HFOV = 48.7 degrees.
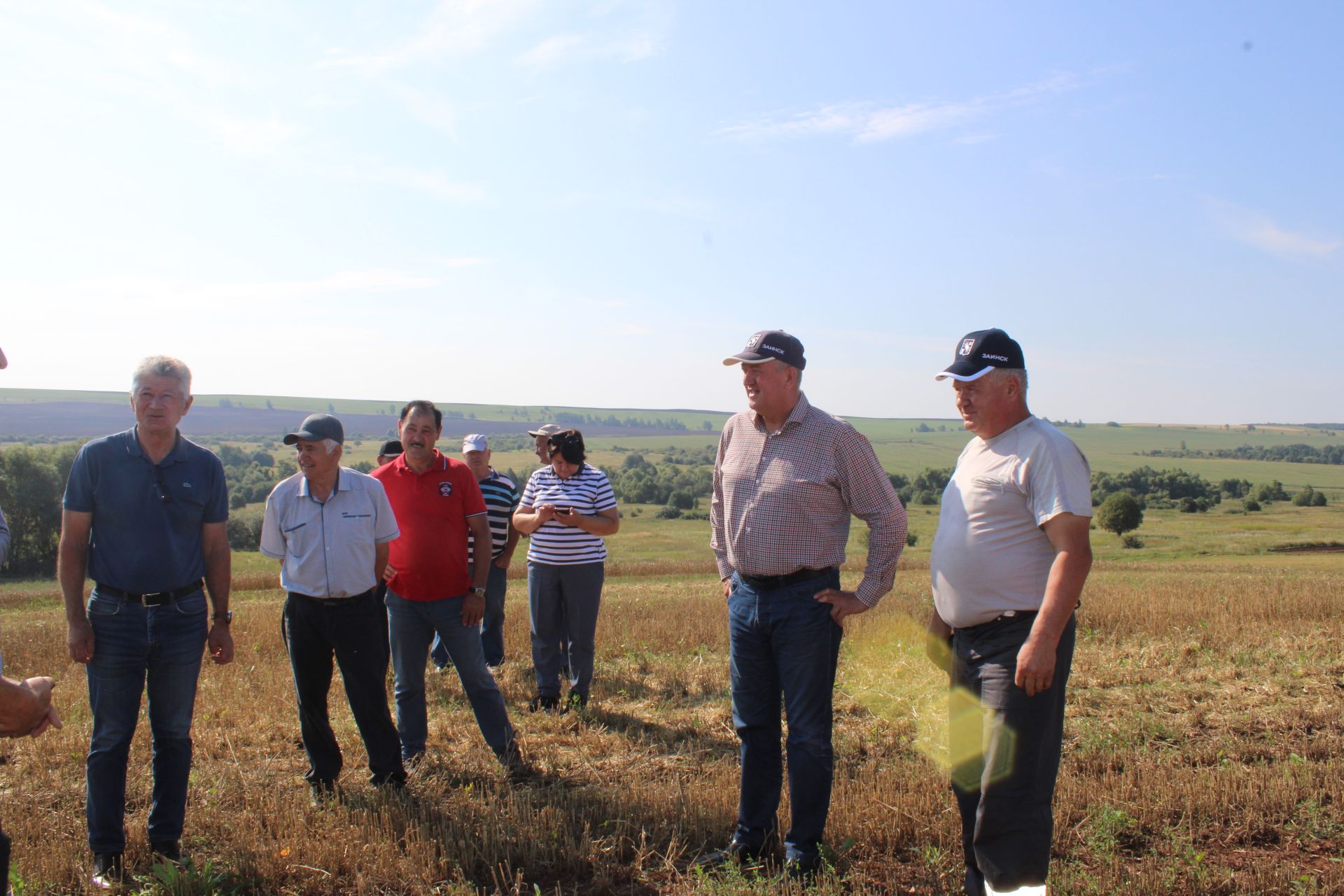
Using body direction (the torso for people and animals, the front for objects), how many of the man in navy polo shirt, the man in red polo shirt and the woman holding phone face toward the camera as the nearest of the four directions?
3

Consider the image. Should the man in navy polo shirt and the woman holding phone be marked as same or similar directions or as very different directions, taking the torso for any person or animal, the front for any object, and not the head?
same or similar directions

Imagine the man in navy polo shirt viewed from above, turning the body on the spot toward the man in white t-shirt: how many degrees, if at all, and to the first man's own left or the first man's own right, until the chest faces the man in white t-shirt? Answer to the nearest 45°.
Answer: approximately 45° to the first man's own left

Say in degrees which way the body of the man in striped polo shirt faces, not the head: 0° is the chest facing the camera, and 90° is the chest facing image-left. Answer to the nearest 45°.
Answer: approximately 45°

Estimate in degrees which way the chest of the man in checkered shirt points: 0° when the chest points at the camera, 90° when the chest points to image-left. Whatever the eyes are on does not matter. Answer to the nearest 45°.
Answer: approximately 45°

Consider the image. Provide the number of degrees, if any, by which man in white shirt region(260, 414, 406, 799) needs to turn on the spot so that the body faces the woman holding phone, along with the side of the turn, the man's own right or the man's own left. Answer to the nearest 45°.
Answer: approximately 135° to the man's own left

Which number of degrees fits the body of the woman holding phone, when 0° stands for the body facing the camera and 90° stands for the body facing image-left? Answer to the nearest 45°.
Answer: approximately 0°

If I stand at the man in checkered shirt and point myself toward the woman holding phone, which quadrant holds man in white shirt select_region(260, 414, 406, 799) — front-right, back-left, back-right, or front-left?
front-left

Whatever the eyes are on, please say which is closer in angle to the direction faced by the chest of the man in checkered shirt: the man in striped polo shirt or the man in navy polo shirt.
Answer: the man in navy polo shirt

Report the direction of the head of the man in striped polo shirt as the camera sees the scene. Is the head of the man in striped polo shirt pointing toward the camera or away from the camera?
toward the camera

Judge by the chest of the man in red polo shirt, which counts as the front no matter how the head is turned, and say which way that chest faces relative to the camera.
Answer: toward the camera

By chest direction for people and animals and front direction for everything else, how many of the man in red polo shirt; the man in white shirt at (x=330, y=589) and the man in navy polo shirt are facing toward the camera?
3

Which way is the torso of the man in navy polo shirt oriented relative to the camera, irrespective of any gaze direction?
toward the camera

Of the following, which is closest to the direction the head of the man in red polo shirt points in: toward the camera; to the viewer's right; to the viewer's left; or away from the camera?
toward the camera

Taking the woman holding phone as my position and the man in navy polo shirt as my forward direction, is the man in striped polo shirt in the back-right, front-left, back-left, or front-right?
back-right

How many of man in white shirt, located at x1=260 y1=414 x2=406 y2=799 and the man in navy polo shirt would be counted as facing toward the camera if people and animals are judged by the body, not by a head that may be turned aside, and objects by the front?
2

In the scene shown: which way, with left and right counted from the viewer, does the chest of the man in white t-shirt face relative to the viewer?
facing the viewer and to the left of the viewer

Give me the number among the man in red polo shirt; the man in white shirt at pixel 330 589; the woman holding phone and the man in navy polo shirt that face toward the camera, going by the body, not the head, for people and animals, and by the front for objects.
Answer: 4

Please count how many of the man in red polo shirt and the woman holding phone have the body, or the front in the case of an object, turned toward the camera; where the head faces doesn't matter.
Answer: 2

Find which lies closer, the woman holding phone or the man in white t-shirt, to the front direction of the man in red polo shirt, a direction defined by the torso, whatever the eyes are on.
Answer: the man in white t-shirt
